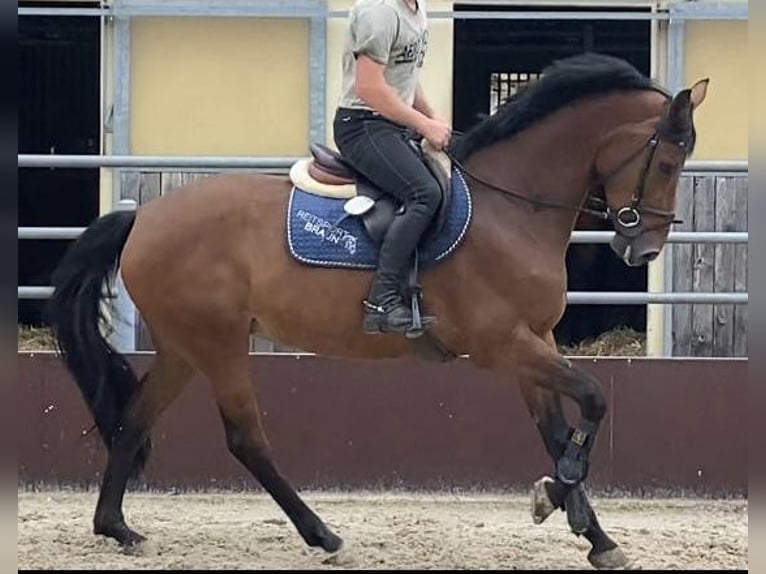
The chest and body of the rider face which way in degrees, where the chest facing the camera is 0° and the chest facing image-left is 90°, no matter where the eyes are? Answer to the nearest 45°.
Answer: approximately 270°

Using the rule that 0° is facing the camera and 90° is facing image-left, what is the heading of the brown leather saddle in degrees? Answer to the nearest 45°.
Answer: approximately 270°

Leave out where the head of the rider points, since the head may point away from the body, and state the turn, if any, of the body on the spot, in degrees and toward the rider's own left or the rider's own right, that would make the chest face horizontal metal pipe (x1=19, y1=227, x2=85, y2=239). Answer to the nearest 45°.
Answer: approximately 135° to the rider's own left

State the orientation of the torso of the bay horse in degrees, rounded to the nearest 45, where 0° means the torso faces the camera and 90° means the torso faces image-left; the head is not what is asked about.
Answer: approximately 270°

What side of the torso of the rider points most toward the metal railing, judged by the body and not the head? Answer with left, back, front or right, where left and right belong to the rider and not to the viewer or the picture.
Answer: left

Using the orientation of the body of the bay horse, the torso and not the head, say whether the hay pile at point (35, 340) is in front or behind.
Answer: behind
